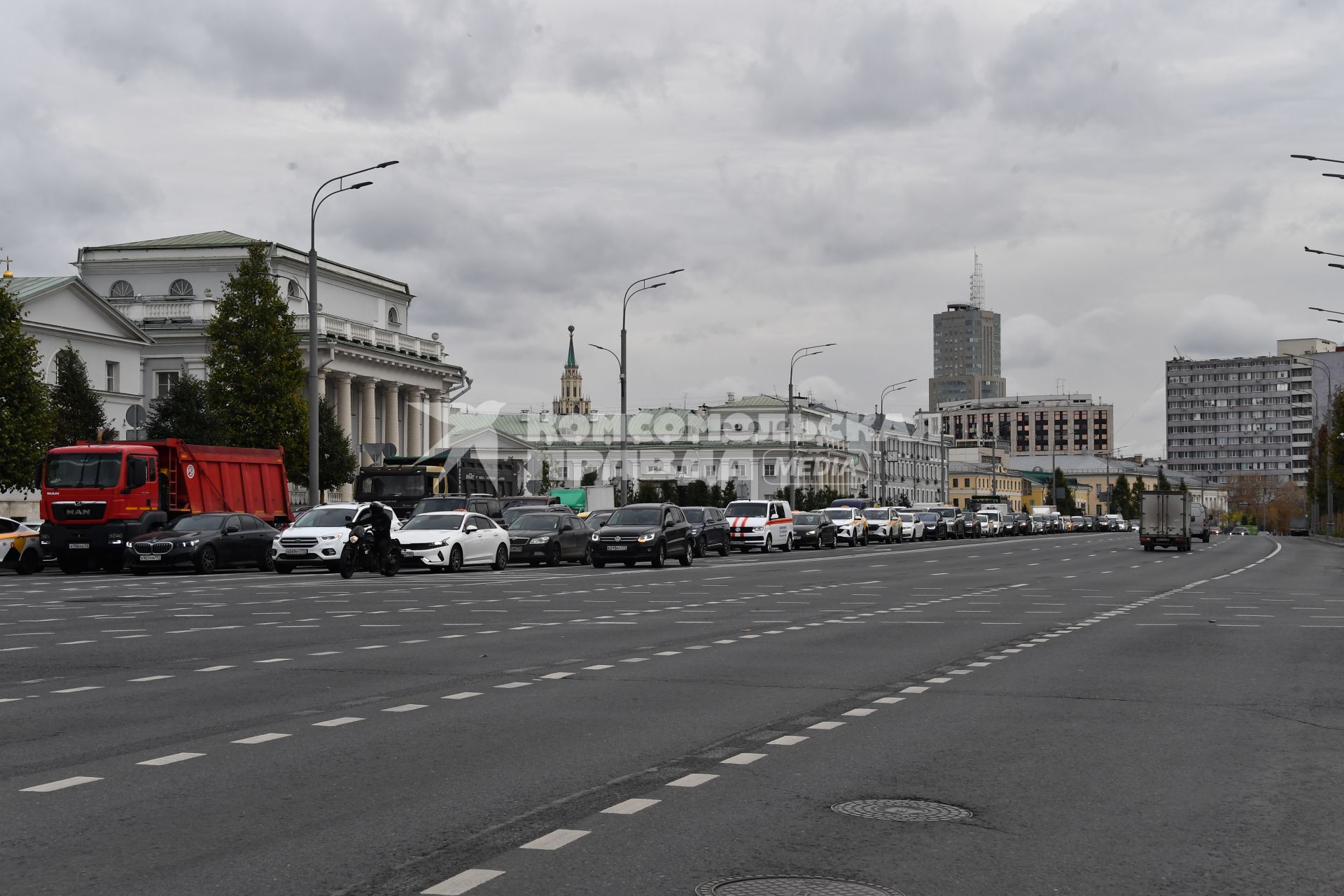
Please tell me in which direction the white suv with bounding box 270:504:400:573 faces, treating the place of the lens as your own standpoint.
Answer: facing the viewer and to the left of the viewer

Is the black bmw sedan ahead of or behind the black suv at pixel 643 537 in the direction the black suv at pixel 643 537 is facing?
ahead

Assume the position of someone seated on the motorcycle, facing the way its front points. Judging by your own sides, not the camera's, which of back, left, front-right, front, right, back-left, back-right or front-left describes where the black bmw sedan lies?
right

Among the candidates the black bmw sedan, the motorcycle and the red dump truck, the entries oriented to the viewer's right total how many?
0

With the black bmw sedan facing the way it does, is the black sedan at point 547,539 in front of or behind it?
behind

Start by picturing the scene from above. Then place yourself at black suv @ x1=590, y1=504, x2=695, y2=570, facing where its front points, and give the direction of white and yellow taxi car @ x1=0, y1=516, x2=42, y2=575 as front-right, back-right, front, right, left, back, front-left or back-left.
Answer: front-right

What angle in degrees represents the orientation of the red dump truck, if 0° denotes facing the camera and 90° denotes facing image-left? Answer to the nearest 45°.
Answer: approximately 45°

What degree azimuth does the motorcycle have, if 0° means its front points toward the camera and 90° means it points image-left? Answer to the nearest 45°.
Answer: approximately 45°

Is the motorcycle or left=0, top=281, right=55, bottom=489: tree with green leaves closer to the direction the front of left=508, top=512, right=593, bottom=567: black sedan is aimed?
the motorcycle

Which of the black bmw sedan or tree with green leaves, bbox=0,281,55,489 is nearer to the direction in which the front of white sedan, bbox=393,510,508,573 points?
the black bmw sedan

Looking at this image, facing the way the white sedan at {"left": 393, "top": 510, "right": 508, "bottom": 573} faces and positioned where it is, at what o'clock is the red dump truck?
The red dump truck is roughly at 2 o'clock from the white sedan.

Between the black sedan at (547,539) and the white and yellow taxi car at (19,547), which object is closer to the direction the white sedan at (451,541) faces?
the white and yellow taxi car

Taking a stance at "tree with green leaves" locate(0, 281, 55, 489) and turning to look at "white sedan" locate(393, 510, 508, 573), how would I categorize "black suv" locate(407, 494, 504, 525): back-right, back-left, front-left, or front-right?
front-left
